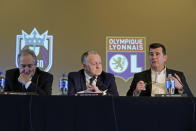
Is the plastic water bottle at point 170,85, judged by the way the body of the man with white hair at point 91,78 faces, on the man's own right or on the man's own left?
on the man's own left

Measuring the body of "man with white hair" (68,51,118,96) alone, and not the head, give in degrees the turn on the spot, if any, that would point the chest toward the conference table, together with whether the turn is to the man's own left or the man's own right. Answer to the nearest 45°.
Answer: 0° — they already face it

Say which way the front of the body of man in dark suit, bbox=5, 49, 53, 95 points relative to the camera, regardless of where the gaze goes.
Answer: toward the camera

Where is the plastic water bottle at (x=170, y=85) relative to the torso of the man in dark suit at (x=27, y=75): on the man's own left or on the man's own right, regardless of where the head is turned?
on the man's own left

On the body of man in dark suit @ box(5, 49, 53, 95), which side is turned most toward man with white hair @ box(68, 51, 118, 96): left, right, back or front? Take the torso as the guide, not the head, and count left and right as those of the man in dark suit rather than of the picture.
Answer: left

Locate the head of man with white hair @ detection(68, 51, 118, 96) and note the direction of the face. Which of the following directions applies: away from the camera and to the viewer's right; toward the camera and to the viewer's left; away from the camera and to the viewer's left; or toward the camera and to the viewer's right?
toward the camera and to the viewer's right

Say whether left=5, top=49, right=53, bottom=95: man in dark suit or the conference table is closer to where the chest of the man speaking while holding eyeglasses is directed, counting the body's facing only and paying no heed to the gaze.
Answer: the conference table

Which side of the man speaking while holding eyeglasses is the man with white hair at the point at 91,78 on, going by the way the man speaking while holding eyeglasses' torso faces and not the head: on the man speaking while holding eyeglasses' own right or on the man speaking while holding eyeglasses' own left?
on the man speaking while holding eyeglasses' own right

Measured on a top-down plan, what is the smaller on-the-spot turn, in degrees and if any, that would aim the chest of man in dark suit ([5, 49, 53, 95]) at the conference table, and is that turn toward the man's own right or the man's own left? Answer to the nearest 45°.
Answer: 0° — they already face it

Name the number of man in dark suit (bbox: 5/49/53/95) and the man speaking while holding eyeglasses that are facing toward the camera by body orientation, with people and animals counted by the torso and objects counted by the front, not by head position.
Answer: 2

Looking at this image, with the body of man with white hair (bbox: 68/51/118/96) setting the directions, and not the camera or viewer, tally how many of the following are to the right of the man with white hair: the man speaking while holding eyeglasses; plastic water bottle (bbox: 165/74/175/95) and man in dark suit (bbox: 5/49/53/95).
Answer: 1

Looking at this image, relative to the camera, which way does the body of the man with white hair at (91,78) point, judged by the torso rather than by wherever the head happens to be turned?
toward the camera

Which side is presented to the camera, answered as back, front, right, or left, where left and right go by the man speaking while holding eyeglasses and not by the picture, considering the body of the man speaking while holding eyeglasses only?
front

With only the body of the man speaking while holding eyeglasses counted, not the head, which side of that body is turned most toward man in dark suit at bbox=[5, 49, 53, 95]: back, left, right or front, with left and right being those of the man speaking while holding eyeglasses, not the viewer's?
right

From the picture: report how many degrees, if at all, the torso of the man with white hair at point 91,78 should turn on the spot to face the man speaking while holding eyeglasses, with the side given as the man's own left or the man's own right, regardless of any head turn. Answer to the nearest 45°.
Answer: approximately 90° to the man's own left
